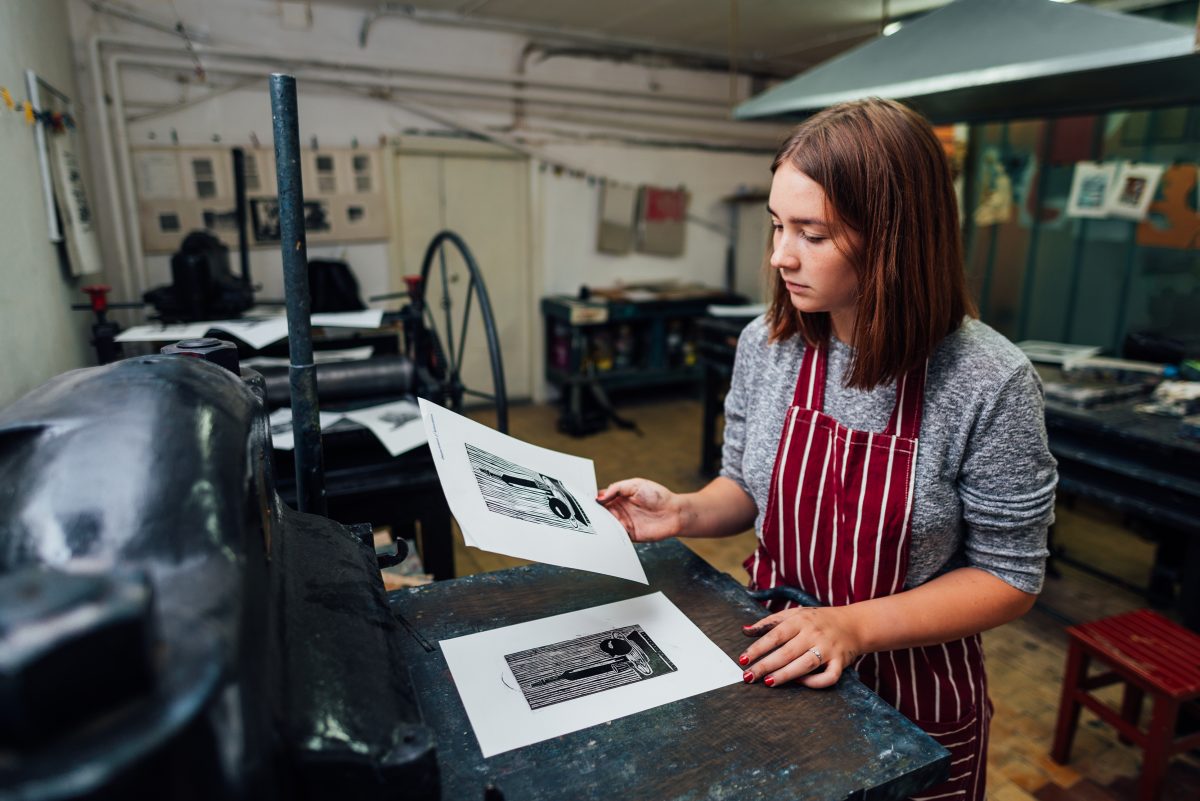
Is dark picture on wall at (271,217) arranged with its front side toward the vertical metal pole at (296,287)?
yes

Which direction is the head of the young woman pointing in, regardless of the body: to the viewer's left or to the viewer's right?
to the viewer's left

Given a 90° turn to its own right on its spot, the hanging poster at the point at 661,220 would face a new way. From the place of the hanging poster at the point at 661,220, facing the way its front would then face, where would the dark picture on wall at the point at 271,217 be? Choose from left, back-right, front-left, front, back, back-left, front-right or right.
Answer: front-left

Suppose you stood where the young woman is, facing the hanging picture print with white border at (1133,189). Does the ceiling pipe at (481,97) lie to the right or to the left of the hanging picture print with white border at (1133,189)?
left

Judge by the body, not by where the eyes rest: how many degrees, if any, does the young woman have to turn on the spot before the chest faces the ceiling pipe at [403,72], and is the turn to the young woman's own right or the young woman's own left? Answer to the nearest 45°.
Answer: approximately 90° to the young woman's own right

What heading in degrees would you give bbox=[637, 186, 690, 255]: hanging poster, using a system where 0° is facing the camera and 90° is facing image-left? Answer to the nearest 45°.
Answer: approximately 0°

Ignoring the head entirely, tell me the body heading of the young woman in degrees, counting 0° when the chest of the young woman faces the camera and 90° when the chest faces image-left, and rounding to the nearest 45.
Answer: approximately 45°

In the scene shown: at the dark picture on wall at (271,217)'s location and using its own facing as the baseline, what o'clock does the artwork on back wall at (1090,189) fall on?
The artwork on back wall is roughly at 10 o'clock from the dark picture on wall.

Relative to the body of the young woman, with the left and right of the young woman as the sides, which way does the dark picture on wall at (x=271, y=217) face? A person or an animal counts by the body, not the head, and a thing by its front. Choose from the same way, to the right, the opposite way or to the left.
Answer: to the left

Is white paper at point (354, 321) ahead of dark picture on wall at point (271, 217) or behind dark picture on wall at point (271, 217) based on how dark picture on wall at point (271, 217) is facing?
ahead

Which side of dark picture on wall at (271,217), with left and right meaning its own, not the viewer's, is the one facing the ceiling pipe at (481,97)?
left

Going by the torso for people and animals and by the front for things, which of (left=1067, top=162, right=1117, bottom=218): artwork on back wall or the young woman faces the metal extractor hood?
the artwork on back wall

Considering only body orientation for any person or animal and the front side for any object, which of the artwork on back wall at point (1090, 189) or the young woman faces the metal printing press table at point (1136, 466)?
the artwork on back wall

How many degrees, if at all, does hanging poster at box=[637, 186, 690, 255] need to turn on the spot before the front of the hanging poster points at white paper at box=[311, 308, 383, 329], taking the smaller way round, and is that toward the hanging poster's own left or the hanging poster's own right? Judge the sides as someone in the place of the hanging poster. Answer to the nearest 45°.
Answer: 0° — it already faces it

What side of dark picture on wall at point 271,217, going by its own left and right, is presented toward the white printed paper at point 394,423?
front
